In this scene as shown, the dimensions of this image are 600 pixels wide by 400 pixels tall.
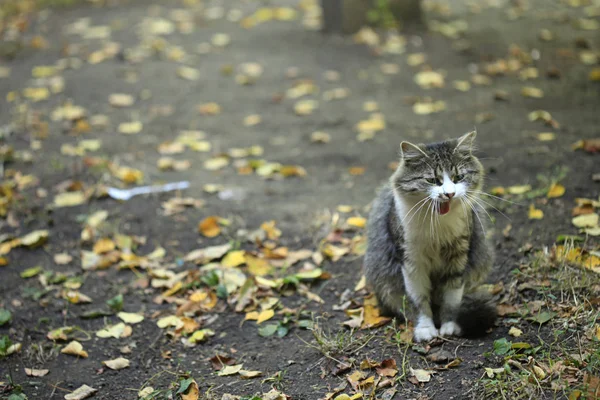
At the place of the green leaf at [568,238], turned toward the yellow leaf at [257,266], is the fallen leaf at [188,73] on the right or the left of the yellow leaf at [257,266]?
right

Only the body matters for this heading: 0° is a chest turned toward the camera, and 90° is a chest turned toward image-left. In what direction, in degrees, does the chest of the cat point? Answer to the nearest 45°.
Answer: approximately 0°

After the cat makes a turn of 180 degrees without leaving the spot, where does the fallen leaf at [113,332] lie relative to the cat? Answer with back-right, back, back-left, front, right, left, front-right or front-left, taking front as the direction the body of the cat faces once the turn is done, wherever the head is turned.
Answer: left

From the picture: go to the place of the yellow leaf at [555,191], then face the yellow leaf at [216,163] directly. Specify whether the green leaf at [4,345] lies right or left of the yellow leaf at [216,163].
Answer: left

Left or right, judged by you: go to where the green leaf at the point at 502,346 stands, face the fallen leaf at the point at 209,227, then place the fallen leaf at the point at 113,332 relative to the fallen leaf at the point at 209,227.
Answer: left

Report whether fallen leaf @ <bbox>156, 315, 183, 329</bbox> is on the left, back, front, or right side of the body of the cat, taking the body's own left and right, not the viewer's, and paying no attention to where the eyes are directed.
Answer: right

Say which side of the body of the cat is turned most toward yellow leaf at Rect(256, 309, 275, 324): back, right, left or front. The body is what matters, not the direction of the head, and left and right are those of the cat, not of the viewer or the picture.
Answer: right

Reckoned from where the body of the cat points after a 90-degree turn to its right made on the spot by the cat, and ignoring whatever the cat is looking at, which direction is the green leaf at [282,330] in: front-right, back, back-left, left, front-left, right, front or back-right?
front

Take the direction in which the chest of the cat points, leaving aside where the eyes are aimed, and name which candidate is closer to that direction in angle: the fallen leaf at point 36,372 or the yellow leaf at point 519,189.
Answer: the fallen leaf
